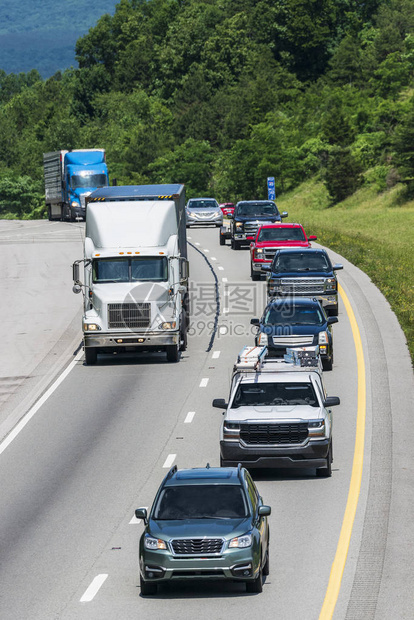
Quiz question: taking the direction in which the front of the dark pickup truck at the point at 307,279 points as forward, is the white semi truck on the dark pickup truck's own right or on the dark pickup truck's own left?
on the dark pickup truck's own right

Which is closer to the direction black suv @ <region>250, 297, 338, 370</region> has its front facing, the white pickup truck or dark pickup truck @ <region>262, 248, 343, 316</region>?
the white pickup truck

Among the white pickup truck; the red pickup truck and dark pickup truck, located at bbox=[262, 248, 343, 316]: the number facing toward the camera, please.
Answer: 3

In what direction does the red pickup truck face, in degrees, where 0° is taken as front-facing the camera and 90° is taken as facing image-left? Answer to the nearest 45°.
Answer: approximately 0°

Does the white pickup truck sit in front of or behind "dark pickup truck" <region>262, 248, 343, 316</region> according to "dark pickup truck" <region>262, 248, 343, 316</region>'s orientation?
in front

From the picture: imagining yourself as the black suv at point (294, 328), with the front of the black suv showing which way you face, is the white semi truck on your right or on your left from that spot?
on your right

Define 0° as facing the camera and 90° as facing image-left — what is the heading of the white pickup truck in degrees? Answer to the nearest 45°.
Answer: approximately 0°

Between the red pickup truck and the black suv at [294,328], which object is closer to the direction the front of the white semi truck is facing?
the black suv

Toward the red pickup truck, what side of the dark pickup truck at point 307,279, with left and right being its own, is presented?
back

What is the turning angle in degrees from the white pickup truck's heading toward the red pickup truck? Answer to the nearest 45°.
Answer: approximately 180°

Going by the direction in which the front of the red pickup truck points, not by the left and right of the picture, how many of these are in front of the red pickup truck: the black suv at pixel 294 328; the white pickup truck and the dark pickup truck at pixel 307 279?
3
